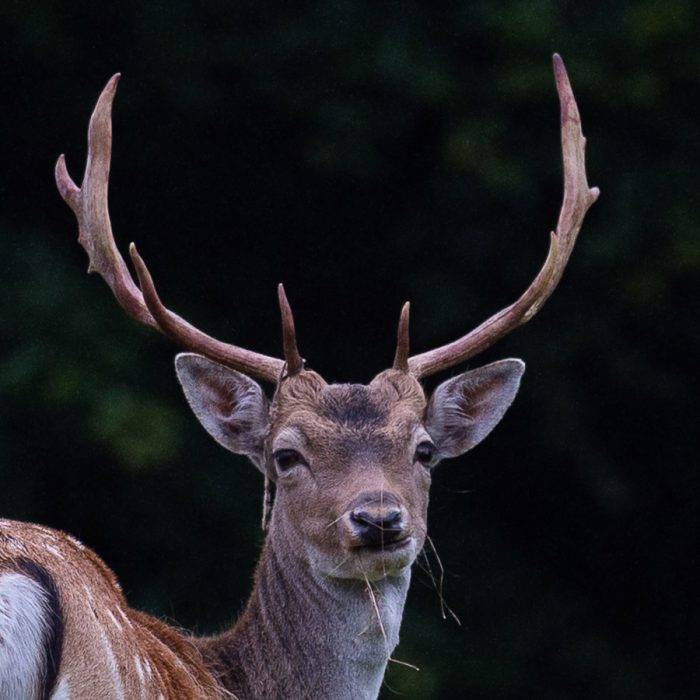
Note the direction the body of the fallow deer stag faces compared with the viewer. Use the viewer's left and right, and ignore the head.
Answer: facing away from the viewer and to the right of the viewer
